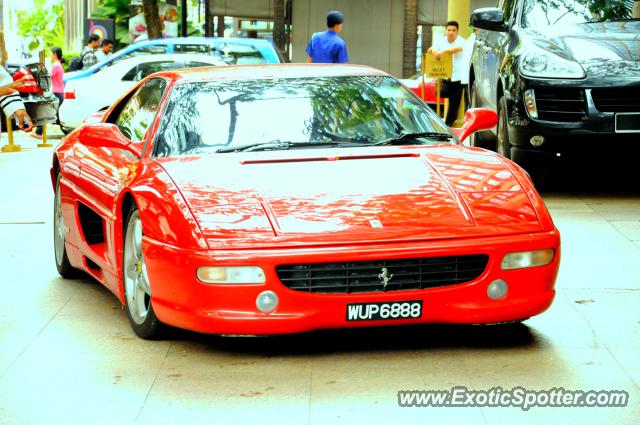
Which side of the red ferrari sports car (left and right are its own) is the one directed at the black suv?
left

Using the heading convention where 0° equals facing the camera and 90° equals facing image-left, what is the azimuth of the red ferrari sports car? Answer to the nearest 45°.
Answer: approximately 315°

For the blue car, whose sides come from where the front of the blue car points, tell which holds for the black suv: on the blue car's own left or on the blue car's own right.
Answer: on the blue car's own left

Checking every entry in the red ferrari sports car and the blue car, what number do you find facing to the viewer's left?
1

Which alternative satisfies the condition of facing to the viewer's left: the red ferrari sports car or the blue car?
the blue car

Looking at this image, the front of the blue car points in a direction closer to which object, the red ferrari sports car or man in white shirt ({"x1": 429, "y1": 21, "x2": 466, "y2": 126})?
the red ferrari sports car

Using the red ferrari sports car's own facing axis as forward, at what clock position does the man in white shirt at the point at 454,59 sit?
The man in white shirt is roughly at 8 o'clock from the red ferrari sports car.

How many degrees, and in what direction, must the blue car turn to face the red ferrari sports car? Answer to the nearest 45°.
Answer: approximately 90° to its left

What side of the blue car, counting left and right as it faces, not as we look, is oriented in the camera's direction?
left
